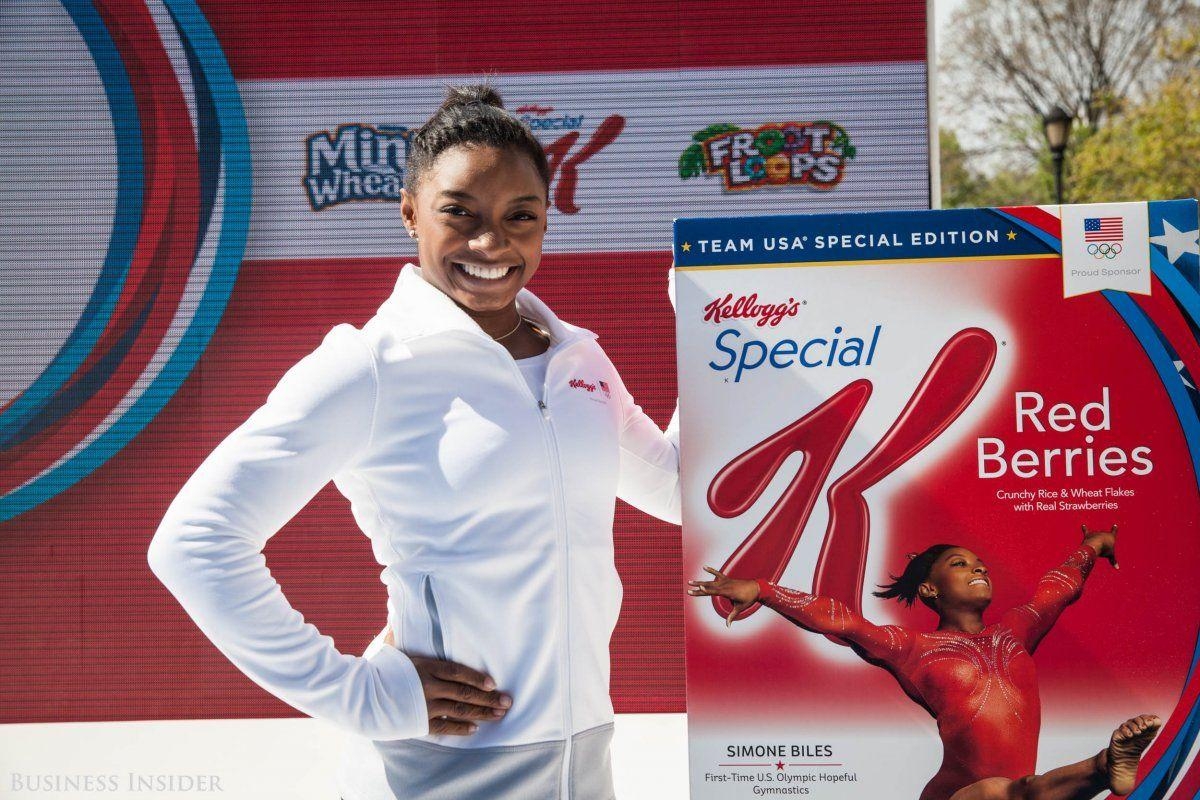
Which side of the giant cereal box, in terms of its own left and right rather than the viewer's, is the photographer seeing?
front
